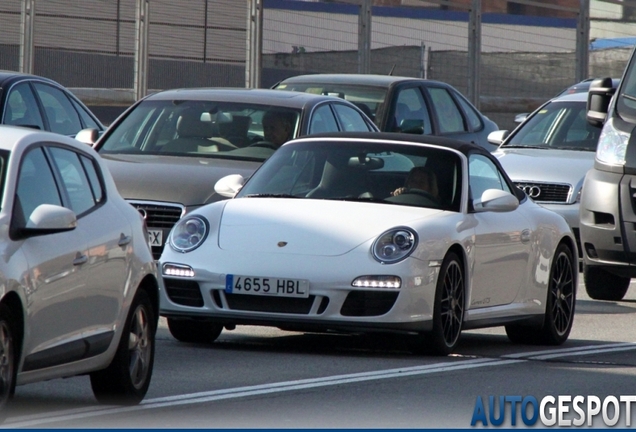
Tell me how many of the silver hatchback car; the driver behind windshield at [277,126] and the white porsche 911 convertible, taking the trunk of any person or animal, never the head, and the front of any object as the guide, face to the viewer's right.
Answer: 0

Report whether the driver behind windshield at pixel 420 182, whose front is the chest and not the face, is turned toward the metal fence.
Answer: no

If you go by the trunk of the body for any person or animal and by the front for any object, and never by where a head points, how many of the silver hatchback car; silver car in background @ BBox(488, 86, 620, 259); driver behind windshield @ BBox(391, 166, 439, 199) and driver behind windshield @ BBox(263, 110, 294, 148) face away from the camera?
0

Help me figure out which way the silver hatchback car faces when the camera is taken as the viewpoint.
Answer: facing the viewer and to the left of the viewer

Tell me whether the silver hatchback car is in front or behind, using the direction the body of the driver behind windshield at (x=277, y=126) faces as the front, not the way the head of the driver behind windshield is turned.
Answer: in front

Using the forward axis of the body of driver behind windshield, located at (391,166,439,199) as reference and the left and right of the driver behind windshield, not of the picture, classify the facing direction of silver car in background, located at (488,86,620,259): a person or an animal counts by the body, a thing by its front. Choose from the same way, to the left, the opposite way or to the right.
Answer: the same way

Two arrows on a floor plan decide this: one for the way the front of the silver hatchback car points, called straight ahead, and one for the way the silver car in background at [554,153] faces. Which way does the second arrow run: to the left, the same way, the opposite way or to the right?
the same way

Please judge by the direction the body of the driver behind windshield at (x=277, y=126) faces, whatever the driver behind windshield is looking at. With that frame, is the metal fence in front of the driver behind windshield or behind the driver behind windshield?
behind

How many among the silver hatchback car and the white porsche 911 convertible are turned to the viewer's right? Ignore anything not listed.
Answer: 0

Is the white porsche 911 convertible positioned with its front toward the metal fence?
no

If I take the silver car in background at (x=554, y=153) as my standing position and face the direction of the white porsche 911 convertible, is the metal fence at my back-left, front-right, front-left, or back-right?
back-right

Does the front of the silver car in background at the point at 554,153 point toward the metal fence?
no

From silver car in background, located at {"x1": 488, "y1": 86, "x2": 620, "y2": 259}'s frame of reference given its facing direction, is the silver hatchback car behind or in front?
in front

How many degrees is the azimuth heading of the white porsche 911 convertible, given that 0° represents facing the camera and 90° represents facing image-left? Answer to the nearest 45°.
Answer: approximately 45°

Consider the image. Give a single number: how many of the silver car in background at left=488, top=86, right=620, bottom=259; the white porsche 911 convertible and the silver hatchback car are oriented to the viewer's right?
0

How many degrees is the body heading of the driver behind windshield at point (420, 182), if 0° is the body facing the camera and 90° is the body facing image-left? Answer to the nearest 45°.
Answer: approximately 45°

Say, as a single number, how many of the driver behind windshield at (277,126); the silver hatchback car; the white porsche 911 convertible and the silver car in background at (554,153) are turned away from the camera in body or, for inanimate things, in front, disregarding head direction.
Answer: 0
